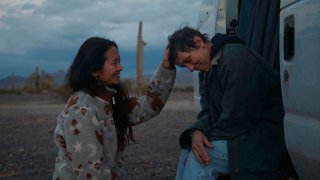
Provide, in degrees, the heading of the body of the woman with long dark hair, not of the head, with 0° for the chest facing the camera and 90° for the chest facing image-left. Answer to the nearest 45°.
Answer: approximately 270°

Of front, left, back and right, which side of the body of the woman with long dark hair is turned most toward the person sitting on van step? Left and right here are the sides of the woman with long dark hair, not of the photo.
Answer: front

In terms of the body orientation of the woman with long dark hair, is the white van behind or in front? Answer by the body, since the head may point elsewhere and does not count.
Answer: in front
